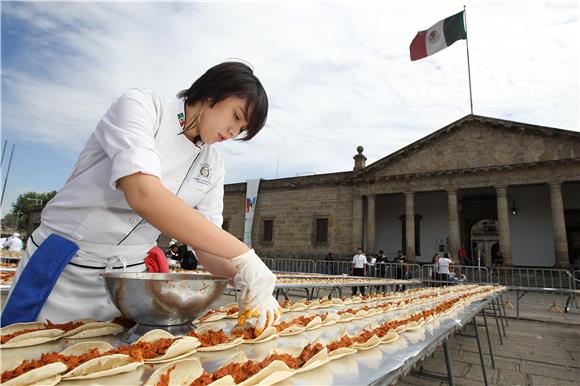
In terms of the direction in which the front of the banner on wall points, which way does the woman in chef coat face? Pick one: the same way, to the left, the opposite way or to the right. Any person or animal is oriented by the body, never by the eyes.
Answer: to the left

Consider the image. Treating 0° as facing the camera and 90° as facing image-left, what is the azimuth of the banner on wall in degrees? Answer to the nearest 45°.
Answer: approximately 45°

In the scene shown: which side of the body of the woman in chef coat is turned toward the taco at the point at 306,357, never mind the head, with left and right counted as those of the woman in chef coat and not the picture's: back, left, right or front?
front

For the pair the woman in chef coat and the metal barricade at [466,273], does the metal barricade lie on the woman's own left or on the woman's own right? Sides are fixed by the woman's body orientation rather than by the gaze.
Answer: on the woman's own left

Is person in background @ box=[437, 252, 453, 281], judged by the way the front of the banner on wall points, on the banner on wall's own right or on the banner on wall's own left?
on the banner on wall's own left

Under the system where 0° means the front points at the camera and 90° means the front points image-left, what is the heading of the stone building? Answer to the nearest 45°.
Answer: approximately 45°

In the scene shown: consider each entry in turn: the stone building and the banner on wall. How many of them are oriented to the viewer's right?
0

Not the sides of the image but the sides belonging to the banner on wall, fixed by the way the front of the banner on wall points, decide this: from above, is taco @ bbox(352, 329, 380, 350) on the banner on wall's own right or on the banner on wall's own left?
on the banner on wall's own left

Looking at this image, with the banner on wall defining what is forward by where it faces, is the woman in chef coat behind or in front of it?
in front

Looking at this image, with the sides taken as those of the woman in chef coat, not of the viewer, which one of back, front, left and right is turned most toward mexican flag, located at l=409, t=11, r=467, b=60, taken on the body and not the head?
left

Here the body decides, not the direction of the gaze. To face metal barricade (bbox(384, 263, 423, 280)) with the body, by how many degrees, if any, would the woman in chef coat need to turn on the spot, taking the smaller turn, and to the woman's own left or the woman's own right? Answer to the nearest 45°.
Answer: approximately 90° to the woman's own left

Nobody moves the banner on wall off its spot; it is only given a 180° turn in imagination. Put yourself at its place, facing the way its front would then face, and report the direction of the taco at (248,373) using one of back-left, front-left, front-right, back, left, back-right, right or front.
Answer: back-right
